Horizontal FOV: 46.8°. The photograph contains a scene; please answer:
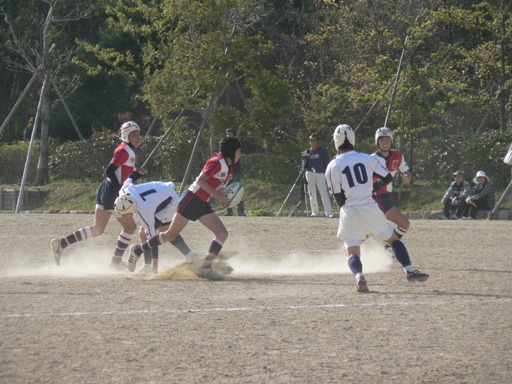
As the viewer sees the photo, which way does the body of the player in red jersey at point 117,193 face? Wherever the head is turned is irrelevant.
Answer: to the viewer's right

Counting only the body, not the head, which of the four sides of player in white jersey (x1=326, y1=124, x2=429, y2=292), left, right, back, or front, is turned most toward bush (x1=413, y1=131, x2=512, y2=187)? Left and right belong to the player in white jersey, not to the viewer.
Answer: front

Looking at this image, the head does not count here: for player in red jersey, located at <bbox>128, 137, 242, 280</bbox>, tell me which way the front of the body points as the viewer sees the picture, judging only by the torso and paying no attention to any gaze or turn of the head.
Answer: to the viewer's right

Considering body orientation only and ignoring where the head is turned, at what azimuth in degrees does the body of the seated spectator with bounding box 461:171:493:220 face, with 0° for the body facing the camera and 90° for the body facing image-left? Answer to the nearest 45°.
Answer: approximately 45°

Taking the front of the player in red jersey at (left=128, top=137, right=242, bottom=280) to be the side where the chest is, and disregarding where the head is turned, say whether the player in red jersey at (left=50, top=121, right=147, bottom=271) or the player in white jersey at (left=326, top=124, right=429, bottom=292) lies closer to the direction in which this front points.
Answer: the player in white jersey

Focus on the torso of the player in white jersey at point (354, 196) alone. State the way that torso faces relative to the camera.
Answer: away from the camera

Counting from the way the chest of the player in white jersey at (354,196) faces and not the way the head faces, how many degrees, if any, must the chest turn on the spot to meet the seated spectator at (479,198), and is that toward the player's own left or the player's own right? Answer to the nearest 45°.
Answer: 0° — they already face them

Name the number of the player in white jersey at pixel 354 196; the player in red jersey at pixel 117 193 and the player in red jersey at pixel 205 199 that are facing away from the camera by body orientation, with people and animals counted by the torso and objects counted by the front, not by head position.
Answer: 1

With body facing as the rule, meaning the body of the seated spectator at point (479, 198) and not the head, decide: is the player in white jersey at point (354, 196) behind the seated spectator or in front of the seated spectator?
in front

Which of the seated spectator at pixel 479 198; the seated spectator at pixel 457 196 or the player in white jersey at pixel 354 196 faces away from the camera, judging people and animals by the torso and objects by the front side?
the player in white jersey

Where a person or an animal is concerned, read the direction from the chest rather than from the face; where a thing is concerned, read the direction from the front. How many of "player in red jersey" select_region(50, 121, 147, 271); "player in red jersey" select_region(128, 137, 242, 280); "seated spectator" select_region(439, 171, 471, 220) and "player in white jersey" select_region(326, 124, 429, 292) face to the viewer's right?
2

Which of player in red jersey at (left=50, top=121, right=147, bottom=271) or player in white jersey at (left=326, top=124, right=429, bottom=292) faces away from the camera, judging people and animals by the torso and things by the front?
the player in white jersey
